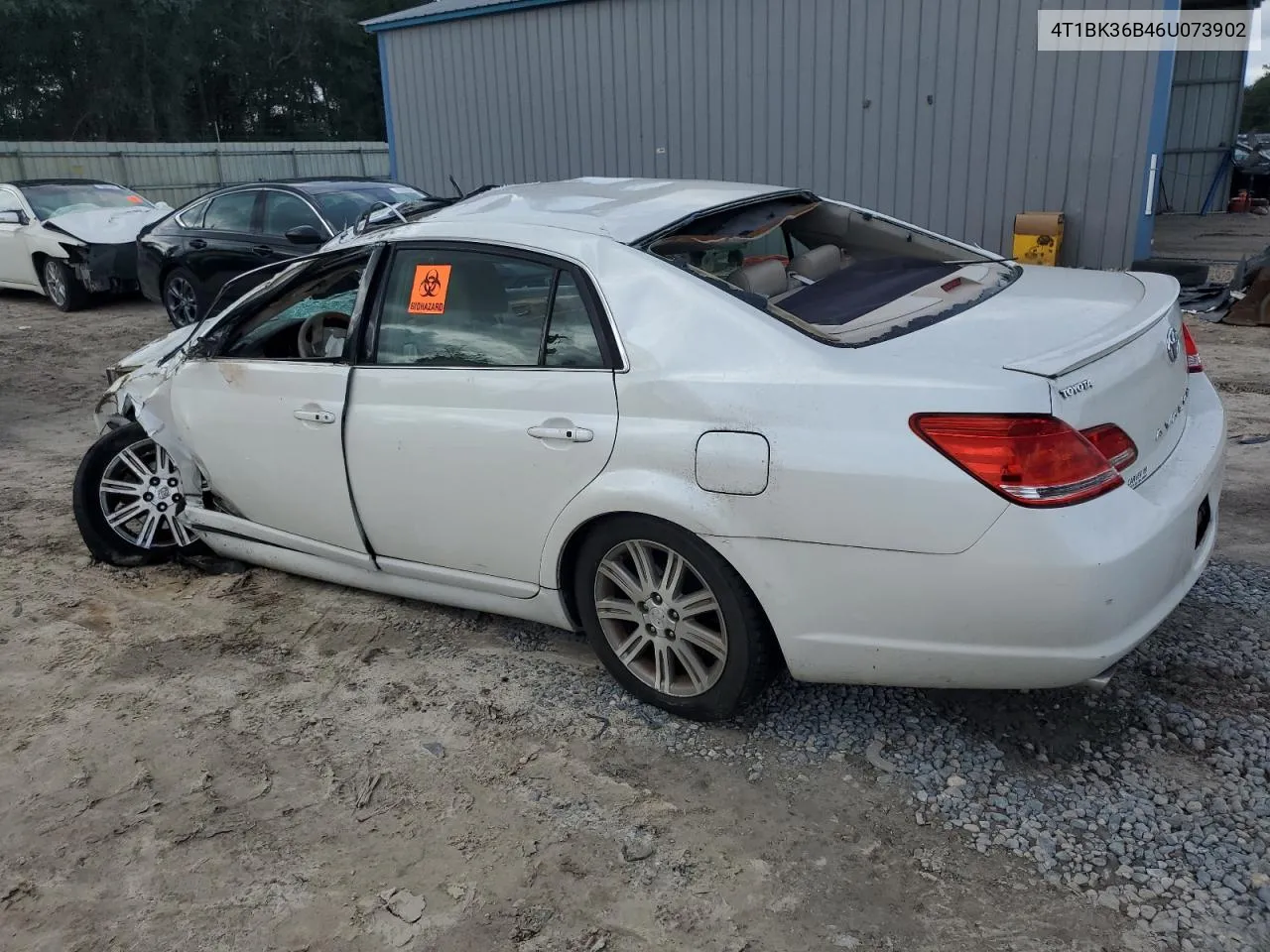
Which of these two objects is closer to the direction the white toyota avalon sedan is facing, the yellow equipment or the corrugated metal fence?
the corrugated metal fence

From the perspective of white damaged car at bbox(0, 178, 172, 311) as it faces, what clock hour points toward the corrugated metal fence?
The corrugated metal fence is roughly at 8 o'clock from the white damaged car.

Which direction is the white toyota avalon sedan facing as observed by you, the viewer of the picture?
facing away from the viewer and to the left of the viewer

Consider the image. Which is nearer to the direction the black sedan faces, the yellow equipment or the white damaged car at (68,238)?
the yellow equipment

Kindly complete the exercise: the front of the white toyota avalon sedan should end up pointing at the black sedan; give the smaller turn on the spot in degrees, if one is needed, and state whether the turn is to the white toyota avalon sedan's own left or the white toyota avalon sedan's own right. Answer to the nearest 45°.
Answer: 0° — it already faces it

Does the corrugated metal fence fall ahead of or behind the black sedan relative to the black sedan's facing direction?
behind

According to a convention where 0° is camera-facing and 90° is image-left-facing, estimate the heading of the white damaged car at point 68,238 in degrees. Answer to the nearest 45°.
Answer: approximately 315°

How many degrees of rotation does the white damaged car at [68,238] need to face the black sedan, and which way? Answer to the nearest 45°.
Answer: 0° — it already faces it
